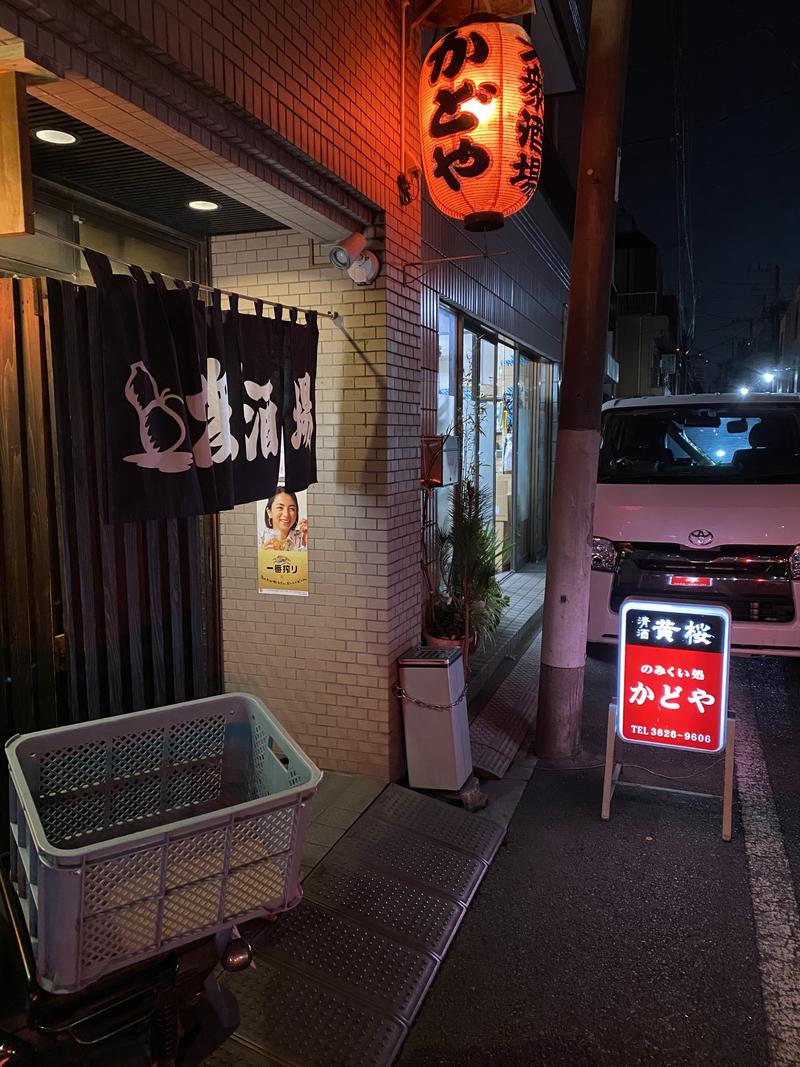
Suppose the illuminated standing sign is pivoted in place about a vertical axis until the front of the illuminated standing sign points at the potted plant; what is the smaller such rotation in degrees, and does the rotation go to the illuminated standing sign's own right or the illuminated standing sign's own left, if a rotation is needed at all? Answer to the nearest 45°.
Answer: approximately 135° to the illuminated standing sign's own right

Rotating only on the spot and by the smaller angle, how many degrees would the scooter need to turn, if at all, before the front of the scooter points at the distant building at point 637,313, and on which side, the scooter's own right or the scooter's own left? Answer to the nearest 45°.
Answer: approximately 135° to the scooter's own right

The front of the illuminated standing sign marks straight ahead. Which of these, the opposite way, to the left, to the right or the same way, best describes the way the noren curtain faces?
to the left

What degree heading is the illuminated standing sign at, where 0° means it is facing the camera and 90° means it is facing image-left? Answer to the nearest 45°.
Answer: approximately 0°

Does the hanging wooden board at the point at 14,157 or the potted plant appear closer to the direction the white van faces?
the hanging wooden board

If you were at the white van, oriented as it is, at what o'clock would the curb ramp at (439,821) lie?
The curb ramp is roughly at 1 o'clock from the white van.

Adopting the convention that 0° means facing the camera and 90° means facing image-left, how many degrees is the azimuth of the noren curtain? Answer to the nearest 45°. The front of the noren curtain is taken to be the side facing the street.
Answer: approximately 315°

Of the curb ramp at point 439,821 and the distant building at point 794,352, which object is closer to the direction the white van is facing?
the curb ramp
